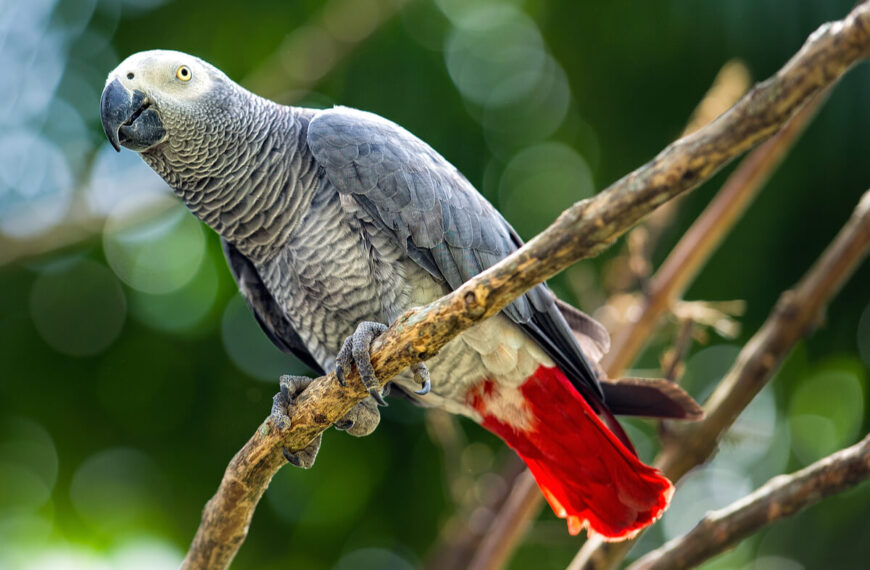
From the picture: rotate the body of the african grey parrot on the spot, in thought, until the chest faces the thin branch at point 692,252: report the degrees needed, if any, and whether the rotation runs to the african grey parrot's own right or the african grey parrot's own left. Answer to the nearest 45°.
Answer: approximately 180°

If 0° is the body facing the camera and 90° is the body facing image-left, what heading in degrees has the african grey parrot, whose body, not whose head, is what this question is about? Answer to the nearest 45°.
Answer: approximately 45°
